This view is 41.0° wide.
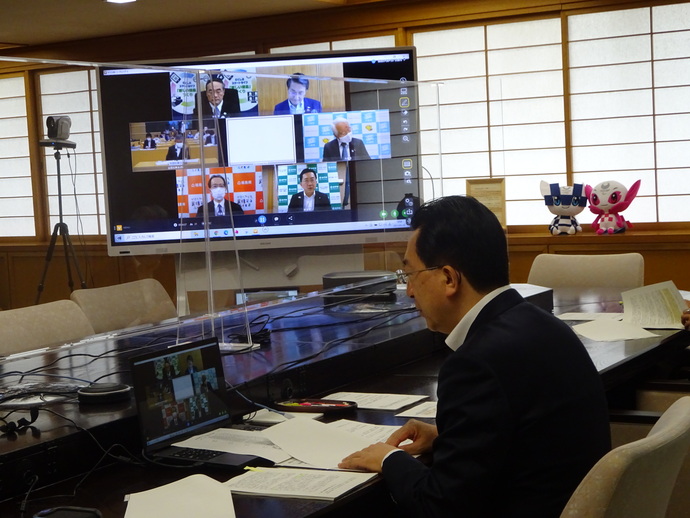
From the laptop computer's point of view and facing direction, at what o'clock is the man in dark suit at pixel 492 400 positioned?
The man in dark suit is roughly at 12 o'clock from the laptop computer.

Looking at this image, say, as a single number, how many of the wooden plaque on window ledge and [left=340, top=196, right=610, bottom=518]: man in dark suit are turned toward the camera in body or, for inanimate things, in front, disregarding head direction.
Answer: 1

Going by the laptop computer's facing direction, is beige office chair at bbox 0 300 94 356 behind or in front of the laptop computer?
behind

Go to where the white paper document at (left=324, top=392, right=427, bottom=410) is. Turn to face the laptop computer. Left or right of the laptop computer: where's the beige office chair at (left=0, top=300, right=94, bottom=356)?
right

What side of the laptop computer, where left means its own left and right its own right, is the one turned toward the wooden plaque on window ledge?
left

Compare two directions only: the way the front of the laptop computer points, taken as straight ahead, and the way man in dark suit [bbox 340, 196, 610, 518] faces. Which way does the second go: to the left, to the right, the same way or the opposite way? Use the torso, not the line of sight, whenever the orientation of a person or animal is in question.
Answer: the opposite way

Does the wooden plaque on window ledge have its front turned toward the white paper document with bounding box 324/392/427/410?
yes

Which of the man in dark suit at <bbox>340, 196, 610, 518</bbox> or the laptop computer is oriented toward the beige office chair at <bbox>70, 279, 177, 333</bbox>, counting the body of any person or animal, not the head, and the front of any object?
the man in dark suit

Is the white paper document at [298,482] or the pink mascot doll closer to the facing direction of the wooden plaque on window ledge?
the white paper document

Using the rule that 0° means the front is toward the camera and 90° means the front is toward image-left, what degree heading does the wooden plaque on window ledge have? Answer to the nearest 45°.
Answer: approximately 0°
